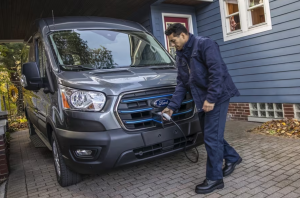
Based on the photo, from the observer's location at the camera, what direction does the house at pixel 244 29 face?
facing the viewer and to the left of the viewer

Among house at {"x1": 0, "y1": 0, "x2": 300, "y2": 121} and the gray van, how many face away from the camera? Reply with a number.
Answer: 0

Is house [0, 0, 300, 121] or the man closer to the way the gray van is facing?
the man

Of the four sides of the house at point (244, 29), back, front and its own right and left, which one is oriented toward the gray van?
front

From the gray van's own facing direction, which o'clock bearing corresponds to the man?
The man is roughly at 11 o'clock from the gray van.

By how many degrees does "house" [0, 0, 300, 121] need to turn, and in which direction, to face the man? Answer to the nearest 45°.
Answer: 0° — it already faces them

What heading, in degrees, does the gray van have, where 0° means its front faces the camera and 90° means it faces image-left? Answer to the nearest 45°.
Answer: approximately 315°

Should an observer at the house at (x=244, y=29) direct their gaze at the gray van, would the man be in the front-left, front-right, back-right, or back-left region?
front-left
